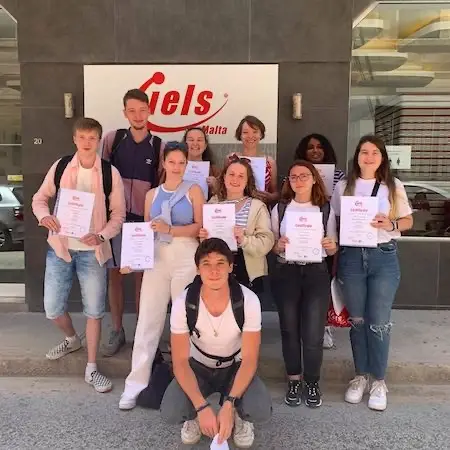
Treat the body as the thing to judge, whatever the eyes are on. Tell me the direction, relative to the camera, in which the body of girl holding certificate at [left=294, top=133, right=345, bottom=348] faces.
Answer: toward the camera

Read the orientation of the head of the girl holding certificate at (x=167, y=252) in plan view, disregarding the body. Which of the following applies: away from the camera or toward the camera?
toward the camera

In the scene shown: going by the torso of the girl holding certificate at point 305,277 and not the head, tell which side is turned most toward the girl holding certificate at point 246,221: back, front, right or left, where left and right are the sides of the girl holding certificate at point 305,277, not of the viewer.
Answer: right

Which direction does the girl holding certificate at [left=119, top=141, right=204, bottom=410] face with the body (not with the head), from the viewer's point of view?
toward the camera

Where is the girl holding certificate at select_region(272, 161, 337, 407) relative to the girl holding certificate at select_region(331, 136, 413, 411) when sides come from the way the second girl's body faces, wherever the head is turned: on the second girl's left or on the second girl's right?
on the second girl's right
